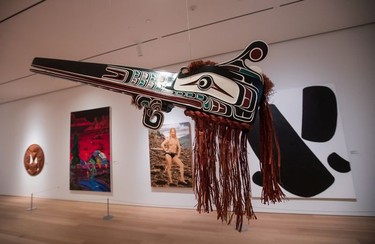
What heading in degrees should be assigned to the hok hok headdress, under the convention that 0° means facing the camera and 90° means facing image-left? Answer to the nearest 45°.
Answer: approximately 90°

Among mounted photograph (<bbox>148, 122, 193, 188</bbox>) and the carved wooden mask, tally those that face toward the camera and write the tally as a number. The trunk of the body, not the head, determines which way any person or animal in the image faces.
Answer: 2

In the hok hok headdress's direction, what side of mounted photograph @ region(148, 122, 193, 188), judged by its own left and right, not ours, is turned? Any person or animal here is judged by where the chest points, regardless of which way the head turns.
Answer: front

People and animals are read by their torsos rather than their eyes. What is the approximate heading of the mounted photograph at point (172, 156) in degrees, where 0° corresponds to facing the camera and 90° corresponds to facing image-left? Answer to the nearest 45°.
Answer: approximately 0°

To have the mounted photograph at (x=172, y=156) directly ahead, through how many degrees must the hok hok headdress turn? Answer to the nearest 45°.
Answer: approximately 90° to its right

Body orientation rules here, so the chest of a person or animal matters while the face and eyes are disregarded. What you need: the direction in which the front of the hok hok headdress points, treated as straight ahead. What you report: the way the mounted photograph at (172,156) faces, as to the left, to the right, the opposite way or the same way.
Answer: to the left

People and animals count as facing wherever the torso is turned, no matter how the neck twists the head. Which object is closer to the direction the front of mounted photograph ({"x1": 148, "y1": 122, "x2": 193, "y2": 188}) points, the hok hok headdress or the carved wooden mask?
the hok hok headdress

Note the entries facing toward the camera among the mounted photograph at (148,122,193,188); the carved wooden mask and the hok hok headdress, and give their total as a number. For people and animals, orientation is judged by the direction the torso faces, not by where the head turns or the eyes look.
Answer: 2

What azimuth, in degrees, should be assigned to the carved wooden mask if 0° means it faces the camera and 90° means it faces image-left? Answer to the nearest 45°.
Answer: approximately 0°

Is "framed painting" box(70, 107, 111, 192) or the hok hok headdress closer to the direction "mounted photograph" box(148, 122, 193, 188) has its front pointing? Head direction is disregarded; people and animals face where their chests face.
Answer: the hok hok headdress
